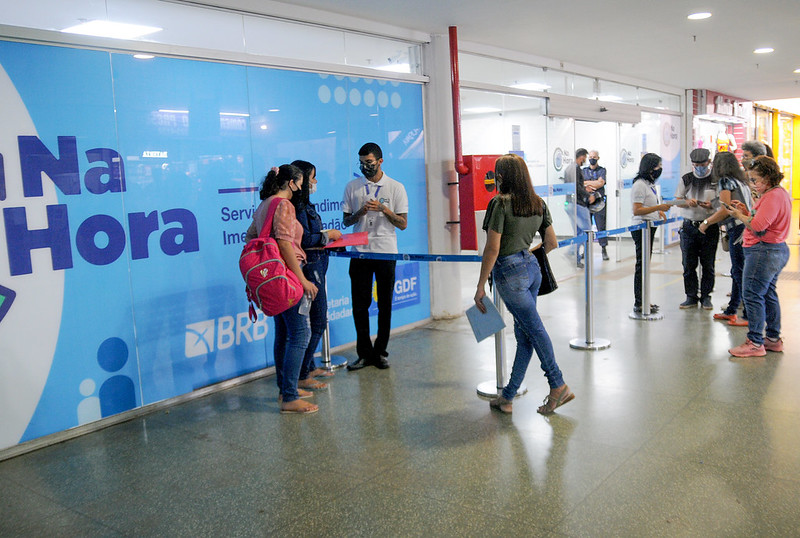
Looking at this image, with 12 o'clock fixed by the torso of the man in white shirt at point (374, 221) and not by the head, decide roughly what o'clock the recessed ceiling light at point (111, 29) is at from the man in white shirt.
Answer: The recessed ceiling light is roughly at 2 o'clock from the man in white shirt.

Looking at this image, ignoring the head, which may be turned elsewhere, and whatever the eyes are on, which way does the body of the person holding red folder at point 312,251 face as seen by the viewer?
to the viewer's right

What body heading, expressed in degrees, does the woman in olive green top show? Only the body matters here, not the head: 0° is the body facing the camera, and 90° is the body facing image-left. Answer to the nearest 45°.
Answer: approximately 135°

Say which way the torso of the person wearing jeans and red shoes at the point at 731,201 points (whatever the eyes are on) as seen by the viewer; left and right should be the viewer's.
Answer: facing to the left of the viewer

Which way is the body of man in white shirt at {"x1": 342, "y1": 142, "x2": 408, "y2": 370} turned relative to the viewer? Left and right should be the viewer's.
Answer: facing the viewer

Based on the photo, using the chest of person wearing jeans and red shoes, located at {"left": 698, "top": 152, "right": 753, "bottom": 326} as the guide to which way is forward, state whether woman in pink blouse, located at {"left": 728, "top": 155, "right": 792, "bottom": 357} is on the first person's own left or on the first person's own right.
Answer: on the first person's own left

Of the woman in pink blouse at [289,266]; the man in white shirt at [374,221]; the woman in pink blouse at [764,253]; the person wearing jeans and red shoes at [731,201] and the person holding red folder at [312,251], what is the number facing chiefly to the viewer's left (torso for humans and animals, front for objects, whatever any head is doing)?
2

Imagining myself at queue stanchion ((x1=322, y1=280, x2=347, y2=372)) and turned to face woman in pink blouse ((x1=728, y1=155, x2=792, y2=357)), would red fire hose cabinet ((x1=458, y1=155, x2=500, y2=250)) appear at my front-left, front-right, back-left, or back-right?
front-left

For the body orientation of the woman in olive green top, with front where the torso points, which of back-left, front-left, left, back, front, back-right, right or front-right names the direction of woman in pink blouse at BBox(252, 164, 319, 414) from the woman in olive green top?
front-left

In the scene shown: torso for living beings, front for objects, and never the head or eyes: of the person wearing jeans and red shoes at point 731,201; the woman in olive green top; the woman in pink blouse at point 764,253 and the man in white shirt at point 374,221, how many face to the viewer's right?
0

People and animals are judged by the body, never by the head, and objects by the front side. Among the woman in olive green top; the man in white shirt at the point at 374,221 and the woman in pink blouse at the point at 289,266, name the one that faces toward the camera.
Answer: the man in white shirt

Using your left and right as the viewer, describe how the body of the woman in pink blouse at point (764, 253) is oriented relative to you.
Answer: facing to the left of the viewer

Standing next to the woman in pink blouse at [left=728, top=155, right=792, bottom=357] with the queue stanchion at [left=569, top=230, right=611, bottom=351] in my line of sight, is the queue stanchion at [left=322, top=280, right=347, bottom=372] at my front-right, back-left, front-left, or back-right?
front-left

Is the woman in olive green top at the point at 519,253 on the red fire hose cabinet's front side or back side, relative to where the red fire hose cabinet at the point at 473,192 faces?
on the front side
